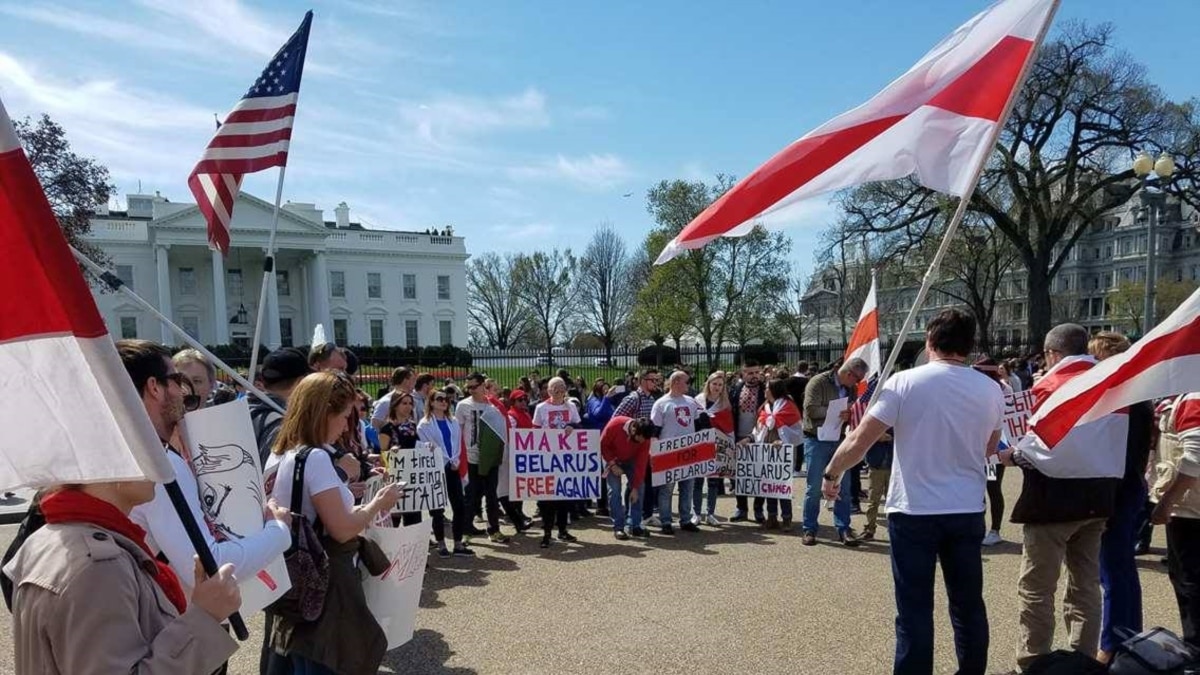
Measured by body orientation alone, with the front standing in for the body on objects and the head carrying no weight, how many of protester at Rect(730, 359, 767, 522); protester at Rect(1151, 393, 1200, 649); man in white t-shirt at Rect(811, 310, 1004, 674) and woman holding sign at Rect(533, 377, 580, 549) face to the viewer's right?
0

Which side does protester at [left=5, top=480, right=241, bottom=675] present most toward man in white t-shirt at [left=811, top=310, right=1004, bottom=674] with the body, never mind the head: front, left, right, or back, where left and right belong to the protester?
front

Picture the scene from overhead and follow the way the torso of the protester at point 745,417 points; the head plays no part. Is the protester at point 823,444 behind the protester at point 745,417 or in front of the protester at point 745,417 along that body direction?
in front

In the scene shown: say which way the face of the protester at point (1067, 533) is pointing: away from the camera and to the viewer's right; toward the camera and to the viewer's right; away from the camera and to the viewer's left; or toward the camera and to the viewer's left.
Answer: away from the camera and to the viewer's left

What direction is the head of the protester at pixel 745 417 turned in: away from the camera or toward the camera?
toward the camera

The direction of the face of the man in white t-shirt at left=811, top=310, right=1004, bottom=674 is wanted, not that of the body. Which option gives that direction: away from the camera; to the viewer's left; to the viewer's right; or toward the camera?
away from the camera

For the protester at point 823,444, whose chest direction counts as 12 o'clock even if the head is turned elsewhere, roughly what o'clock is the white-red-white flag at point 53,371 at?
The white-red-white flag is roughly at 2 o'clock from the protester.

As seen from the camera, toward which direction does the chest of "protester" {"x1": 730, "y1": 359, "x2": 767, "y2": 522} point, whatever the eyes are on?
toward the camera

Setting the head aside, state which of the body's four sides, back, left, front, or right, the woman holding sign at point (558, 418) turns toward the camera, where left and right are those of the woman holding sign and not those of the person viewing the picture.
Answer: front

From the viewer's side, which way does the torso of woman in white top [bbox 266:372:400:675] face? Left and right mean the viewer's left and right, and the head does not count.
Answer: facing to the right of the viewer

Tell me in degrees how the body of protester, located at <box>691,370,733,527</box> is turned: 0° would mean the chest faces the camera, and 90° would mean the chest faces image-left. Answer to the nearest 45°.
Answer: approximately 0°

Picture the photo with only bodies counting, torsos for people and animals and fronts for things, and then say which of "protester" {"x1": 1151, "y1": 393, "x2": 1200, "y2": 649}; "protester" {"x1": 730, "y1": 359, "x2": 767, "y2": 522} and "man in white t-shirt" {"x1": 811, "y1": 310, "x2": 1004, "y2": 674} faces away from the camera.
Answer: the man in white t-shirt

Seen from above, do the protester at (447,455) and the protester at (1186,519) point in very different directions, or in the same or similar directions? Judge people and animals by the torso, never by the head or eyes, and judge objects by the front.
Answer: very different directions

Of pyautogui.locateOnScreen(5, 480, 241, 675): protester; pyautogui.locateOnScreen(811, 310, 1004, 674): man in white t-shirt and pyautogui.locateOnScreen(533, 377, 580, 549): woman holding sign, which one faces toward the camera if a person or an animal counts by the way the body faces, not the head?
the woman holding sign

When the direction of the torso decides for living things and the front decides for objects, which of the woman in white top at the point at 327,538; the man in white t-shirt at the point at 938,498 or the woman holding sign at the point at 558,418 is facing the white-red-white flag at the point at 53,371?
the woman holding sign
